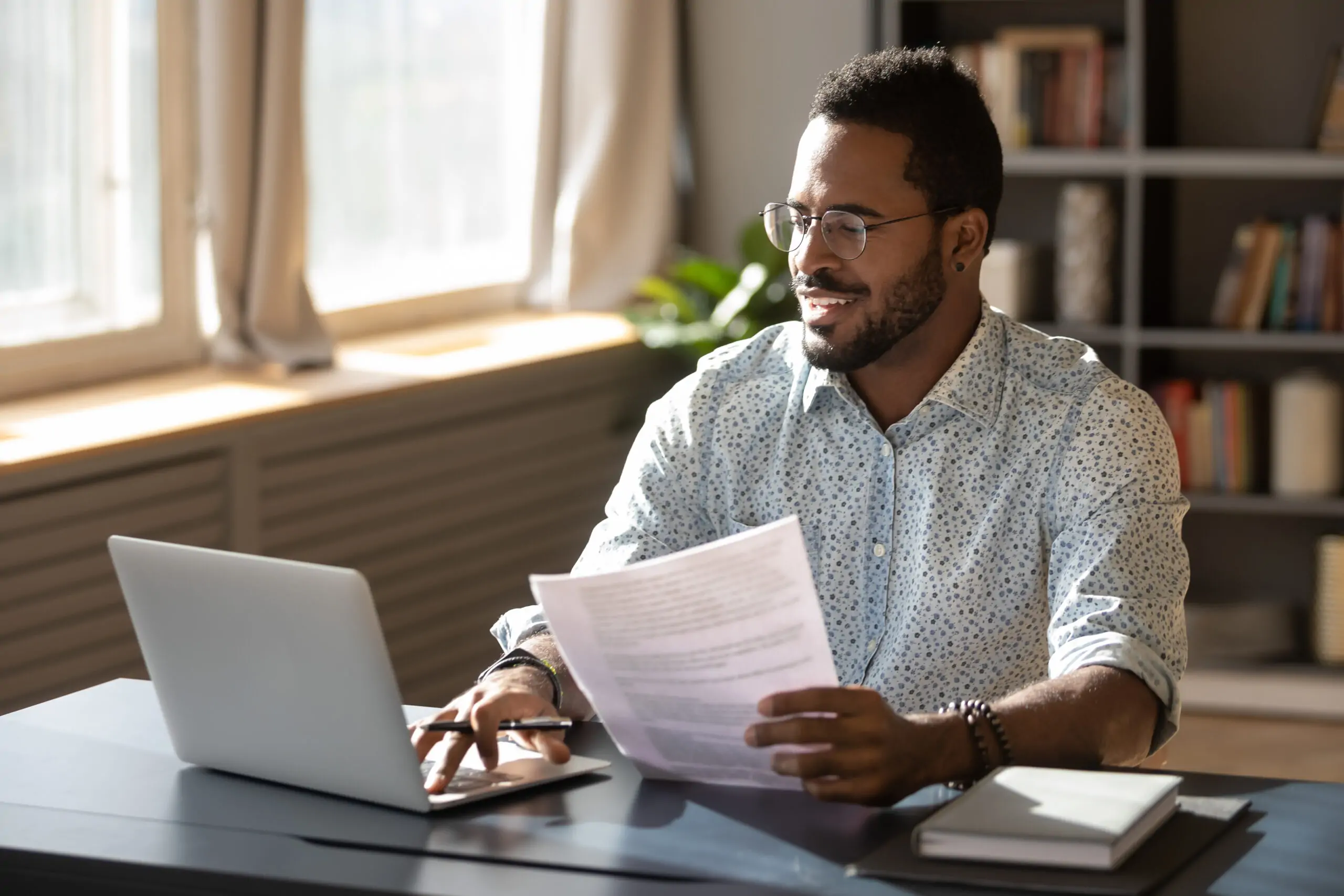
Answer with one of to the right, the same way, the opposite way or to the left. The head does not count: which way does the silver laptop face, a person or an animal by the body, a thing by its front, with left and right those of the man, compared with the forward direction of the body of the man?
the opposite way

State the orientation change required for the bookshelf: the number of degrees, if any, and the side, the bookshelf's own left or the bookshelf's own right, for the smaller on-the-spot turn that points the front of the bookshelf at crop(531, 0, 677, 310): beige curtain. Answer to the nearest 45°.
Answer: approximately 90° to the bookshelf's own right

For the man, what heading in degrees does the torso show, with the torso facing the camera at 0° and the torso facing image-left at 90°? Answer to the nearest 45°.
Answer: approximately 45°

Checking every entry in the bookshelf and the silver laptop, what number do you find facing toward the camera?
1

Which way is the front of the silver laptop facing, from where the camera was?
facing away from the viewer and to the right of the viewer

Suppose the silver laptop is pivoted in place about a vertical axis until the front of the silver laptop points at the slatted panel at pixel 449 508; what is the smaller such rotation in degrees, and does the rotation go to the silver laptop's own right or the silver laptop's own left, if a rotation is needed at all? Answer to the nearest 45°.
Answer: approximately 45° to the silver laptop's own left

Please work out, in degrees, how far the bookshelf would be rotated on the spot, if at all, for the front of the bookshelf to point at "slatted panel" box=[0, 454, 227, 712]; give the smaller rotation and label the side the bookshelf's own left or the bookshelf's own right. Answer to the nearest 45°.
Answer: approximately 45° to the bookshelf's own right

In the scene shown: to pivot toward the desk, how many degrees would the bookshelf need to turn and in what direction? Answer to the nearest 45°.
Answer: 0° — it already faces it
